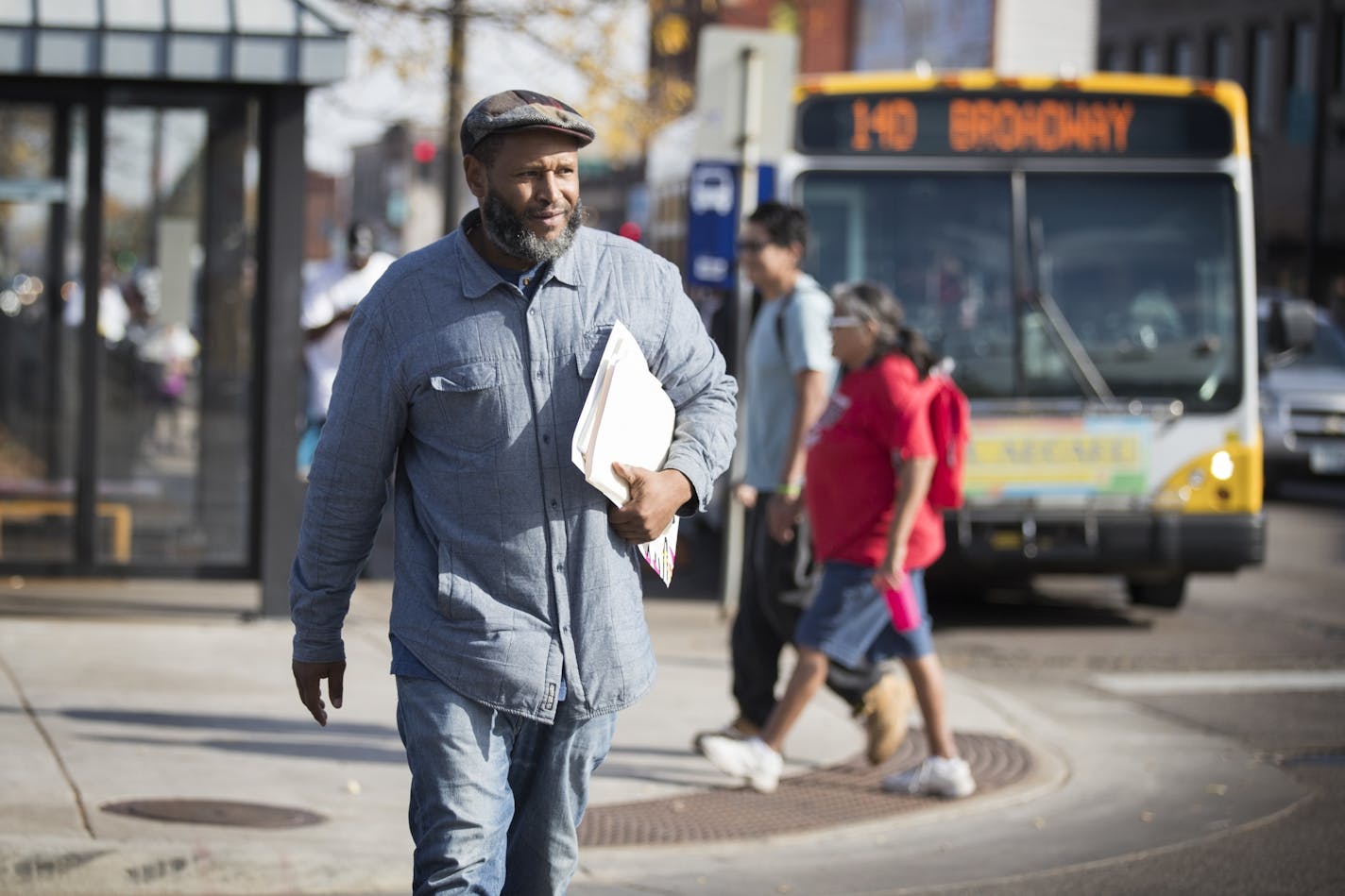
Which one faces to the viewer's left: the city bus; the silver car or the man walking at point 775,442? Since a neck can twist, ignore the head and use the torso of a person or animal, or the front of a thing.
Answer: the man walking

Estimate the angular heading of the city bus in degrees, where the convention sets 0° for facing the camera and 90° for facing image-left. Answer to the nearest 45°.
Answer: approximately 0°

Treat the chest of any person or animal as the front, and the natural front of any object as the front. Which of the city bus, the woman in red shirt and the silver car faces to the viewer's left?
the woman in red shirt

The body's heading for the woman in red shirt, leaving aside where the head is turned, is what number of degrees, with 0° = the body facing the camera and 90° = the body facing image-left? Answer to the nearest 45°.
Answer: approximately 90°

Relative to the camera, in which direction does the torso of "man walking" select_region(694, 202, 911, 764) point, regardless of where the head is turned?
to the viewer's left

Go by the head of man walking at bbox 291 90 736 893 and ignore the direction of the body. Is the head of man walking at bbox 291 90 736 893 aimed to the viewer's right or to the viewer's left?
to the viewer's right

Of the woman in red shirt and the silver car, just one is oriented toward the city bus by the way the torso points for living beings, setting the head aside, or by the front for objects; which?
the silver car

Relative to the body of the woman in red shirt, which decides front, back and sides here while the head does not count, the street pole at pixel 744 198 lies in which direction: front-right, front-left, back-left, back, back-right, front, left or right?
right

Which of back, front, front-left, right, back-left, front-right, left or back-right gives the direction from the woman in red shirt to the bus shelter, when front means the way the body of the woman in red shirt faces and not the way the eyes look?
front-right

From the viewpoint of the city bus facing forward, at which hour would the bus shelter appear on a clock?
The bus shelter is roughly at 2 o'clock from the city bus.

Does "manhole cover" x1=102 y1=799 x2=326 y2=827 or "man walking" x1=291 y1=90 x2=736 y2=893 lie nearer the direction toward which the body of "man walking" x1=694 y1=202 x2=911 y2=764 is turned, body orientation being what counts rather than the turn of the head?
the manhole cover

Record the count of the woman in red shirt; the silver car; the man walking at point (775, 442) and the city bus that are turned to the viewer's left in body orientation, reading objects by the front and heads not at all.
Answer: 2

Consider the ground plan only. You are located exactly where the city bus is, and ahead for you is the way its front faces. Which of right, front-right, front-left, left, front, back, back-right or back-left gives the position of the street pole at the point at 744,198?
right
